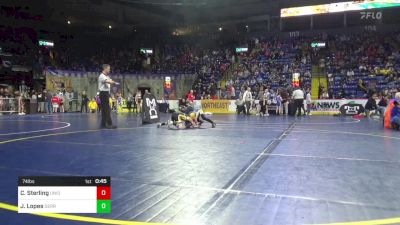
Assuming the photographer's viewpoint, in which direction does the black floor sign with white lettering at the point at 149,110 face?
facing the viewer

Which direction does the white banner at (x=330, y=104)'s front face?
toward the camera

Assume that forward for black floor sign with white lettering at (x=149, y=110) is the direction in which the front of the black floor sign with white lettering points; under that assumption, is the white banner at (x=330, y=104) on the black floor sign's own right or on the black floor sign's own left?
on the black floor sign's own left

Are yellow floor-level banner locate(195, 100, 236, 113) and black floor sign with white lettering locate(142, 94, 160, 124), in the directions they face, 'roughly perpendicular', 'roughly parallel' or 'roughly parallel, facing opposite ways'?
roughly parallel

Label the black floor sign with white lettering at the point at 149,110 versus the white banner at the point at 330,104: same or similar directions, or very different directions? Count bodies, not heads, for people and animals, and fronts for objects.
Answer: same or similar directions

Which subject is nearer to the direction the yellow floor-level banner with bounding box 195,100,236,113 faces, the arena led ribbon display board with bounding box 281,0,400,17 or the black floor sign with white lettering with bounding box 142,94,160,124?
the black floor sign with white lettering

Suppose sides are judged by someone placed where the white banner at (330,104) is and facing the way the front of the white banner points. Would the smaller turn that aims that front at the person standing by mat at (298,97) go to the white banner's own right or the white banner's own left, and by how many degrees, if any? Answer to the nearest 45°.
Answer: approximately 45° to the white banner's own right
